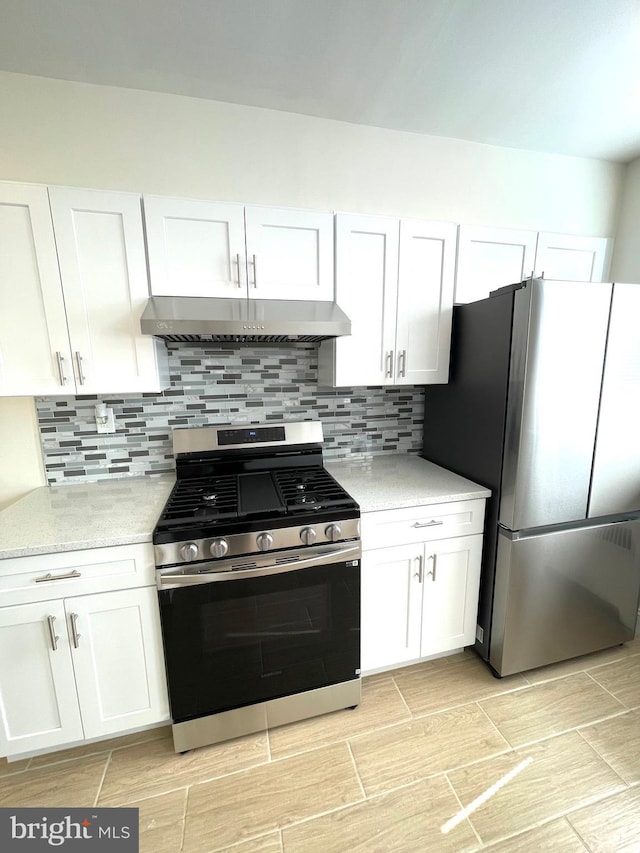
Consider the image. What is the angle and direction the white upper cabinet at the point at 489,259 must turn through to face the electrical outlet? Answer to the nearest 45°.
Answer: approximately 45° to its right

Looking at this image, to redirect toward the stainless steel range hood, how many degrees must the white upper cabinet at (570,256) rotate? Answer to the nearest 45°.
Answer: approximately 45° to its right

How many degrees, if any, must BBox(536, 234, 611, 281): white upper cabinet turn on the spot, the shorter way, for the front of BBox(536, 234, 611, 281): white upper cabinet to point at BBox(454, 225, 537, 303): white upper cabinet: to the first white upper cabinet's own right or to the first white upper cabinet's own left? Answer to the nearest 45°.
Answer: approximately 45° to the first white upper cabinet's own right

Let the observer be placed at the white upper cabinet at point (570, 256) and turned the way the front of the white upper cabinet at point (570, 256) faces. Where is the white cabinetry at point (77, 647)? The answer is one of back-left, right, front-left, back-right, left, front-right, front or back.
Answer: front-right

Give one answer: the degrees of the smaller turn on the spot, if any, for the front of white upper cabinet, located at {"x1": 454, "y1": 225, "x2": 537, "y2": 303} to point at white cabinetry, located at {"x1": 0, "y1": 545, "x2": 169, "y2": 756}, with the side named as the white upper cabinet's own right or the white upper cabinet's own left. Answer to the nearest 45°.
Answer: approximately 45° to the white upper cabinet's own right

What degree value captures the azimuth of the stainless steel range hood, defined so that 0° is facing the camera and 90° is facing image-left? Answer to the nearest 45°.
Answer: approximately 0°

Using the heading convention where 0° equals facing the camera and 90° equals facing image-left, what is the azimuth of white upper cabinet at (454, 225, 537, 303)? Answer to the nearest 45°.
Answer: approximately 0°
